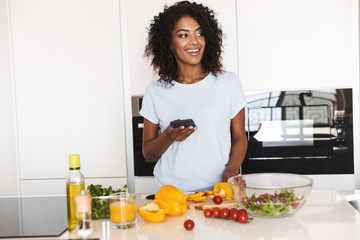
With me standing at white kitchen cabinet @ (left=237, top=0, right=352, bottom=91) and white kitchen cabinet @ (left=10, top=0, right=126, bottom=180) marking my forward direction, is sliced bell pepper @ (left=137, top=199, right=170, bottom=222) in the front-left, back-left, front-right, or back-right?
front-left

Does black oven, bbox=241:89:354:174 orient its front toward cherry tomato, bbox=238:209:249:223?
yes

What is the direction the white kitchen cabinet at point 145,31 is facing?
toward the camera

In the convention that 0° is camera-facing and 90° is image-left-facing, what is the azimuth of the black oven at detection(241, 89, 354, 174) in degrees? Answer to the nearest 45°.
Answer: approximately 0°

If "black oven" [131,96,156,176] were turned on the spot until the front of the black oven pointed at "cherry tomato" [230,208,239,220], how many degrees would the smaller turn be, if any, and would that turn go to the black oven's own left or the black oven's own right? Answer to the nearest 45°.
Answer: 0° — it already faces it

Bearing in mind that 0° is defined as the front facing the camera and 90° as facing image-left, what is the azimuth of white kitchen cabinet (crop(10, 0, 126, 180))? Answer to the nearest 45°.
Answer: approximately 0°

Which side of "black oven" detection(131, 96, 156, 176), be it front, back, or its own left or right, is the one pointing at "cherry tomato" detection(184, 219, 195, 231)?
front

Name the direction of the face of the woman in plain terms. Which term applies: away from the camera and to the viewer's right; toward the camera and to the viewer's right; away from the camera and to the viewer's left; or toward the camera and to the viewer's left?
toward the camera and to the viewer's right

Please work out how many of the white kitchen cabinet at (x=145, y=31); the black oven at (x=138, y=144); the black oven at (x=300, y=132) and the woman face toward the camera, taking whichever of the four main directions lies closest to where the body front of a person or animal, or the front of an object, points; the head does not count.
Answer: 4

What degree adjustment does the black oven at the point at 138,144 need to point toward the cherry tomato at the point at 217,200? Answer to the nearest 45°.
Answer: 0° — it already faces it

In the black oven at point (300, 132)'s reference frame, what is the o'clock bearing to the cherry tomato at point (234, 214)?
The cherry tomato is roughly at 12 o'clock from the black oven.
